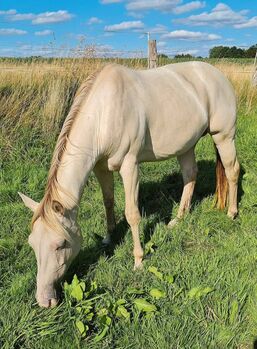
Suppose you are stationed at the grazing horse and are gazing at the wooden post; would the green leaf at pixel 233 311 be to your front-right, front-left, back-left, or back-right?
back-right

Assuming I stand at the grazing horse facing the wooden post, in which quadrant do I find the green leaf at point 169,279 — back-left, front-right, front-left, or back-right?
back-right

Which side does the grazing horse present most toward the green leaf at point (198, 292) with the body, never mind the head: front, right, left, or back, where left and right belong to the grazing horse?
left

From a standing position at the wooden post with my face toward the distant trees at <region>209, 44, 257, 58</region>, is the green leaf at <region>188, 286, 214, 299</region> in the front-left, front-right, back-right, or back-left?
back-right

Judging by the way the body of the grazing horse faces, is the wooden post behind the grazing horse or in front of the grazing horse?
behind

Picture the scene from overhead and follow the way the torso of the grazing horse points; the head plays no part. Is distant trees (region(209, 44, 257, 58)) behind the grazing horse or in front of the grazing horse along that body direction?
behind

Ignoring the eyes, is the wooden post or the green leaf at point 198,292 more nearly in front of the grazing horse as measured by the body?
the green leaf

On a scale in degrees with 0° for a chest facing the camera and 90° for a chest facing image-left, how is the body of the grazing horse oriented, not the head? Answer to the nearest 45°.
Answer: approximately 45°
